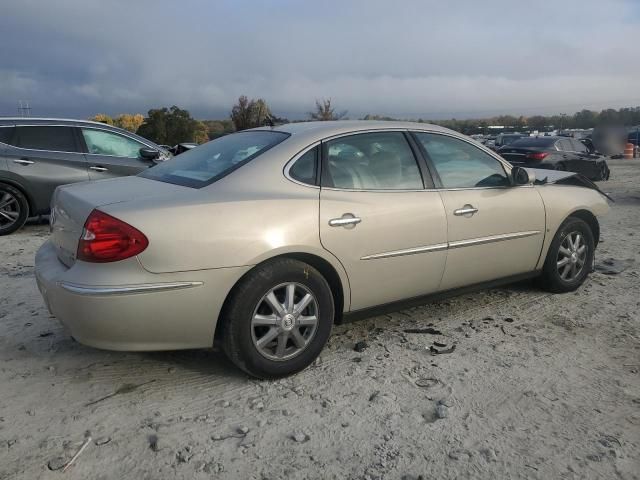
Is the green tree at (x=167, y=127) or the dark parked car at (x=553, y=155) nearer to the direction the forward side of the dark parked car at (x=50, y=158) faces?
the dark parked car

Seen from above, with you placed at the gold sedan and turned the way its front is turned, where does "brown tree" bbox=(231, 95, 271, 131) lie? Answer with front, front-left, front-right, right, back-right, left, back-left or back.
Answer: front-left

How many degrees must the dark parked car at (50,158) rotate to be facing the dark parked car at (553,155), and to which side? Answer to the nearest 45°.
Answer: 0° — it already faces it

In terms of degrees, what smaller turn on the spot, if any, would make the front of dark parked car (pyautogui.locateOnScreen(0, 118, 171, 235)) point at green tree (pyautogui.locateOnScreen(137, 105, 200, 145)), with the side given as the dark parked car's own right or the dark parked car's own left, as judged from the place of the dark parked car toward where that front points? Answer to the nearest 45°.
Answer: approximately 90° to the dark parked car's own left

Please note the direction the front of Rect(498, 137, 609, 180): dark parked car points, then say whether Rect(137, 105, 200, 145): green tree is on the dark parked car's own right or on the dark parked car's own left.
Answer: on the dark parked car's own left

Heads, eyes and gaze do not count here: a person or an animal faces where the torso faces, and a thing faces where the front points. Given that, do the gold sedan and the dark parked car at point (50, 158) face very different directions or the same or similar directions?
same or similar directions

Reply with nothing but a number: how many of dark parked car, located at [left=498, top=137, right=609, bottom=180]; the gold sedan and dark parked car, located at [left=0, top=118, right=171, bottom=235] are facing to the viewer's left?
0

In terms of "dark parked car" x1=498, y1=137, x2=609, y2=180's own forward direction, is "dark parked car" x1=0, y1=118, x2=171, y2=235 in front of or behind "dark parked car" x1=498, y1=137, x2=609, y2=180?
behind

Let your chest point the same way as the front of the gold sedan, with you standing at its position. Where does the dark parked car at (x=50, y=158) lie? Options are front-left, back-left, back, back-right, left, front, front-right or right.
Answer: left

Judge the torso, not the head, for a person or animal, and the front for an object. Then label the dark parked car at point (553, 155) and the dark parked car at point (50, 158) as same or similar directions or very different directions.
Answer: same or similar directions

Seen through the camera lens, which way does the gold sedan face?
facing away from the viewer and to the right of the viewer

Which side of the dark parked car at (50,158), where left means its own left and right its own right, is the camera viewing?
right

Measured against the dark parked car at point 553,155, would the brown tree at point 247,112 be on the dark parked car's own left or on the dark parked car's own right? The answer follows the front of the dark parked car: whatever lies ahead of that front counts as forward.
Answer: on the dark parked car's own left

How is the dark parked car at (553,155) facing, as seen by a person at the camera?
facing away from the viewer and to the right of the viewer
